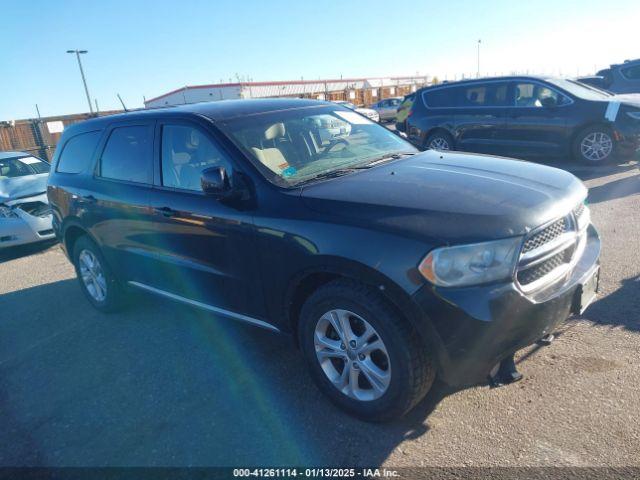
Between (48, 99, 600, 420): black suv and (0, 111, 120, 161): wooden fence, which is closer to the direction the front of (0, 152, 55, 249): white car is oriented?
the black suv

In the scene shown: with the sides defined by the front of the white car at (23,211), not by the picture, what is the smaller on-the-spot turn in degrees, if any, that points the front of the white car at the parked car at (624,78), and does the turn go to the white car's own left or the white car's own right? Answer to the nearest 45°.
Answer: approximately 45° to the white car's own left

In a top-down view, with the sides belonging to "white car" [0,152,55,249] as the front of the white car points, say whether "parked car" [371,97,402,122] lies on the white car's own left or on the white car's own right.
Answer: on the white car's own left

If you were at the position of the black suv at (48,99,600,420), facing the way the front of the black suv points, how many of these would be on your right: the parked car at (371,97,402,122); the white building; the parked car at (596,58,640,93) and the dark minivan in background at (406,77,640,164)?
0

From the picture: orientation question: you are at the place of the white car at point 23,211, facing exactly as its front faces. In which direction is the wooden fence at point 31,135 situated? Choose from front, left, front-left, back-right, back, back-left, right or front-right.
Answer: back-left

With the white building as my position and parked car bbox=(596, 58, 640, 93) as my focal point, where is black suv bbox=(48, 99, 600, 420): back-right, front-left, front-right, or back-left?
front-right

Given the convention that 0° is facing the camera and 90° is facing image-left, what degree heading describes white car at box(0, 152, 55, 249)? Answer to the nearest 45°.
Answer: approximately 315°

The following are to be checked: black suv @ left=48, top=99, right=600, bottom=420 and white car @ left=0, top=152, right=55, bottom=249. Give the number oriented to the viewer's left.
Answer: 0

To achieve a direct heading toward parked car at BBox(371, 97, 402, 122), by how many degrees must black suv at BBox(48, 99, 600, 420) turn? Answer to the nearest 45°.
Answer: approximately 135° to its left

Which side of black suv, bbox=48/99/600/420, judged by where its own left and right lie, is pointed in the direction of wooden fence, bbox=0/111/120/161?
back

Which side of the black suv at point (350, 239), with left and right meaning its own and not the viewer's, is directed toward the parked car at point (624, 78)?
left

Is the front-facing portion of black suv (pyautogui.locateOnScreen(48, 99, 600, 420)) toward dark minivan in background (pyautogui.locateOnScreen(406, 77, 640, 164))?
no
